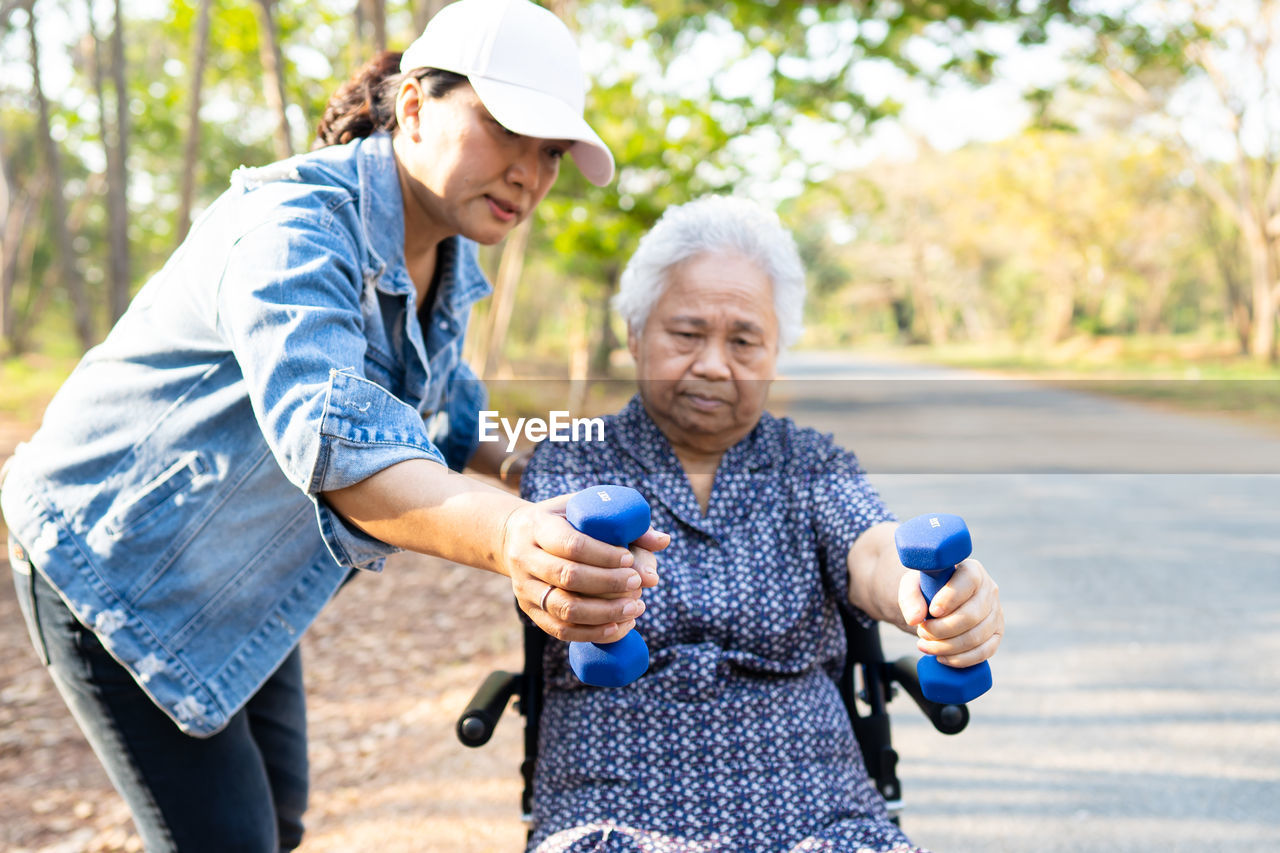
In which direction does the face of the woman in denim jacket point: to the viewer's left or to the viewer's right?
to the viewer's right

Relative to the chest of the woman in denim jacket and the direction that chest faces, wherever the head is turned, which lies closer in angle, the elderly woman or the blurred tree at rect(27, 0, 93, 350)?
the elderly woman

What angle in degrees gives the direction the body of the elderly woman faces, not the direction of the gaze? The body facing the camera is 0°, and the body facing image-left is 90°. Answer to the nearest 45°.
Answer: approximately 0°

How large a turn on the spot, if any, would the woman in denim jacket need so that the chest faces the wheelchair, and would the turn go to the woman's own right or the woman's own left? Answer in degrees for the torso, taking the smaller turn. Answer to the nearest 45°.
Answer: approximately 45° to the woman's own left

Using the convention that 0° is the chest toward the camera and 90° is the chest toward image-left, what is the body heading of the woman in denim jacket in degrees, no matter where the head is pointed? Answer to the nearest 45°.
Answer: approximately 315°

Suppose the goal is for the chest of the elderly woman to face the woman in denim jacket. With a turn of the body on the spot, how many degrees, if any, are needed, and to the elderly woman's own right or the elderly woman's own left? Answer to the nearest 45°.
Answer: approximately 45° to the elderly woman's own right
